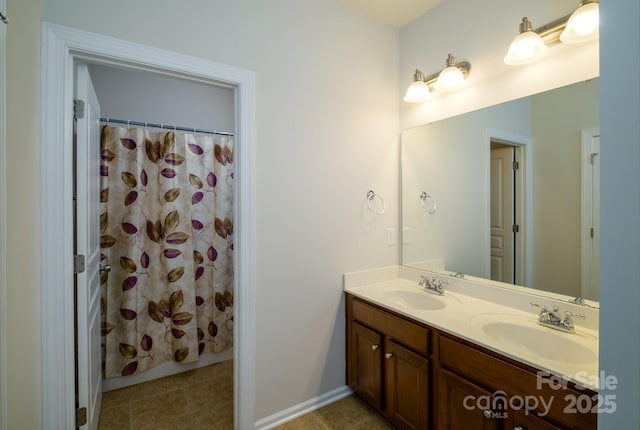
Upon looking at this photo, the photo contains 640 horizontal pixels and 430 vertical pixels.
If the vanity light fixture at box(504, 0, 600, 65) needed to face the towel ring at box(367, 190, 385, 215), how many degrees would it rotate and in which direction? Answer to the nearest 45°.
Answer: approximately 45° to its right

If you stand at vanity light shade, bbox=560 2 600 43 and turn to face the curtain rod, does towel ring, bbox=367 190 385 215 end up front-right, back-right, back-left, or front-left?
front-right

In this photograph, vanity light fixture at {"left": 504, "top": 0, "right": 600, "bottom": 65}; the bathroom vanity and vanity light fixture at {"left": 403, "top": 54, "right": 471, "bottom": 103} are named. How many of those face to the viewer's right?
0

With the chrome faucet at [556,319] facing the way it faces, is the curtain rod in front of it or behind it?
in front

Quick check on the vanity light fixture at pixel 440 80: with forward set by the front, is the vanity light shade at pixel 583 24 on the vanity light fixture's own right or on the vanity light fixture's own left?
on the vanity light fixture's own left

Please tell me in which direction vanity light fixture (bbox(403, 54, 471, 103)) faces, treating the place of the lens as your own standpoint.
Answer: facing the viewer and to the left of the viewer

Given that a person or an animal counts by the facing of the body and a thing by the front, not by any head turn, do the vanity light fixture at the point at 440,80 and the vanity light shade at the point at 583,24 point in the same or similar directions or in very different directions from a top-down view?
same or similar directions

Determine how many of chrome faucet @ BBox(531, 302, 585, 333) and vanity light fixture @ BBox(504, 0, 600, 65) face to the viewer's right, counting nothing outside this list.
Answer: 0

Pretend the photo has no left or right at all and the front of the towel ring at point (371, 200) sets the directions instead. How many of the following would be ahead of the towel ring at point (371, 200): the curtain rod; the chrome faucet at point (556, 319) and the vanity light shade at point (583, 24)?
2

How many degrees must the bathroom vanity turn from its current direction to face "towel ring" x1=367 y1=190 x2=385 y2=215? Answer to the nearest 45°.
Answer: approximately 90° to its right
